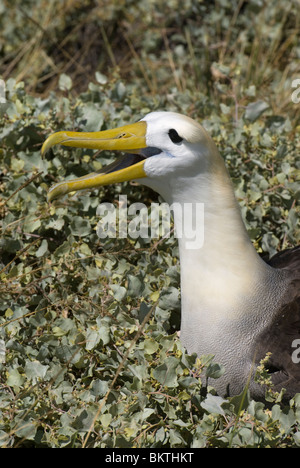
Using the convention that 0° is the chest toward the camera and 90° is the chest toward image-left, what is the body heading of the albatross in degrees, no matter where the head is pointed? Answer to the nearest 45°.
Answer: approximately 90°
